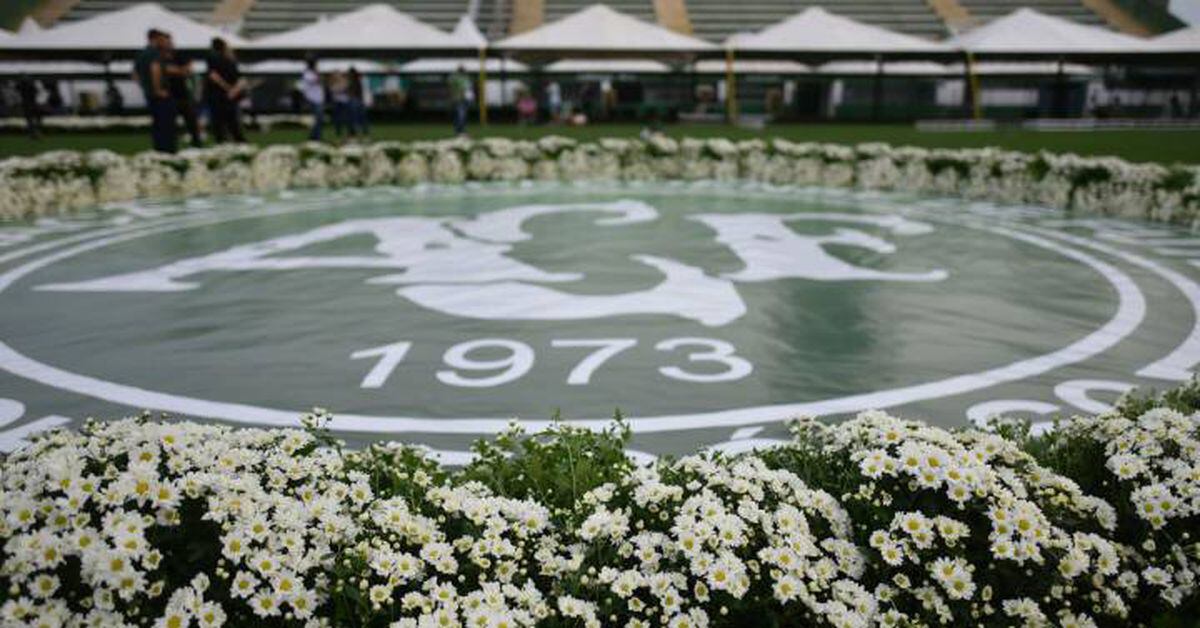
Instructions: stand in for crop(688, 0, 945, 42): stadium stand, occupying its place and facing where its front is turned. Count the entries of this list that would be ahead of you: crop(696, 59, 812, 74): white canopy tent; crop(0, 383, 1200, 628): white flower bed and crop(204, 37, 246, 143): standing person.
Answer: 3

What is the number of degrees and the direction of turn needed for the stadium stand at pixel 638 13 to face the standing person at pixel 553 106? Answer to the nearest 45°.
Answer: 0° — it already faces them

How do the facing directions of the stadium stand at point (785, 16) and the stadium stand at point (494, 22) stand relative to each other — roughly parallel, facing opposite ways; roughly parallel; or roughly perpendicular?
roughly parallel

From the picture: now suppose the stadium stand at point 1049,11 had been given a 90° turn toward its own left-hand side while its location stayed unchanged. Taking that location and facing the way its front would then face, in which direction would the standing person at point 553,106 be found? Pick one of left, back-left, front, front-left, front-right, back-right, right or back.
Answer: back-right

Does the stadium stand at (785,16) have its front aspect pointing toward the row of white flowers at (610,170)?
yes

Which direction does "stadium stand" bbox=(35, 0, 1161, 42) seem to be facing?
toward the camera

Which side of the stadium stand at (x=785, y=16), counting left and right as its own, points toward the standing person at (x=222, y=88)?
front

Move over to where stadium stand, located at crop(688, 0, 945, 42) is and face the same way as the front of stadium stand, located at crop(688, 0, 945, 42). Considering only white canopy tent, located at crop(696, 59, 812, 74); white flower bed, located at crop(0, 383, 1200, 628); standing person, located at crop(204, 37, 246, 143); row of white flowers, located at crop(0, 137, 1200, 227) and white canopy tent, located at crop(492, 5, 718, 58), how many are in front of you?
5

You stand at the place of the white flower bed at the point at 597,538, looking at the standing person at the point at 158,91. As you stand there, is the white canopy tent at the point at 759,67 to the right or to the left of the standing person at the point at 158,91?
right

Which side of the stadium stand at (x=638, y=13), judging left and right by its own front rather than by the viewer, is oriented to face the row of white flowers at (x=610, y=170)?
front
